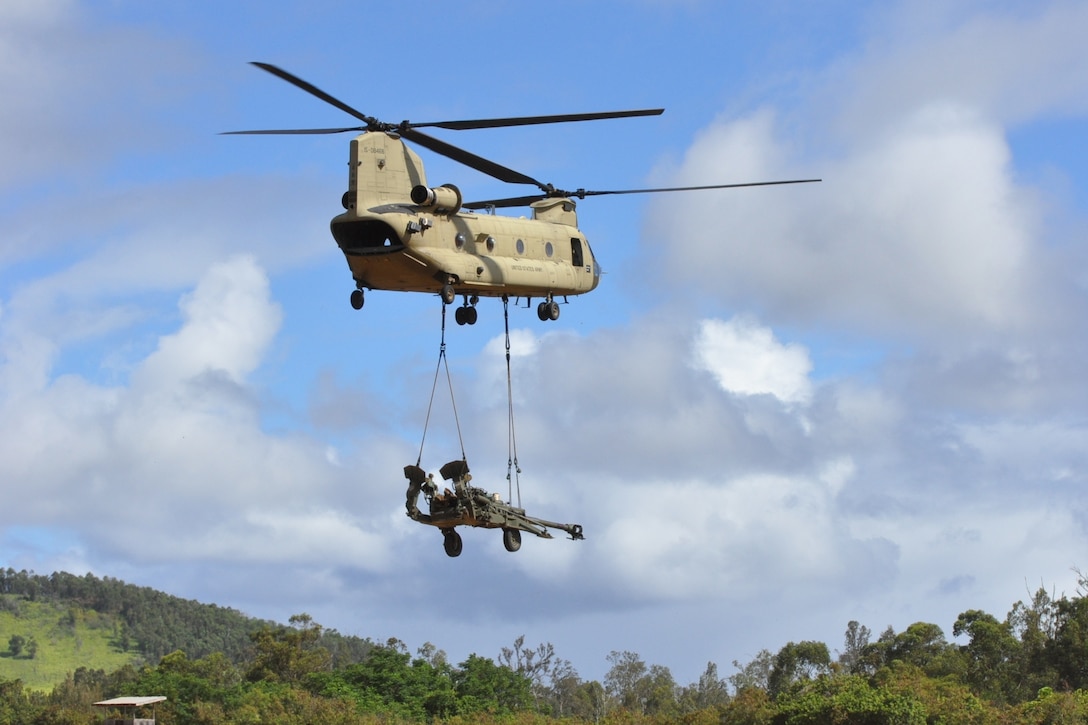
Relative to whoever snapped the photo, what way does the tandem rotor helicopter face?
facing away from the viewer and to the right of the viewer
